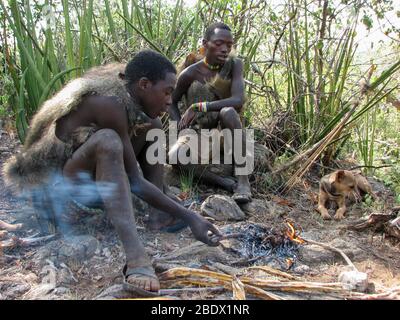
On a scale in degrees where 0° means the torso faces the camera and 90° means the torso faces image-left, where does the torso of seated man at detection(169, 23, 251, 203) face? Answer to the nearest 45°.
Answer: approximately 0°

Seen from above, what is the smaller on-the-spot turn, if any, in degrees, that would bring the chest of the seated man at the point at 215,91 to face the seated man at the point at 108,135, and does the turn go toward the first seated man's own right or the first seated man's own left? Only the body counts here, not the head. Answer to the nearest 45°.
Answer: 0° — they already face them

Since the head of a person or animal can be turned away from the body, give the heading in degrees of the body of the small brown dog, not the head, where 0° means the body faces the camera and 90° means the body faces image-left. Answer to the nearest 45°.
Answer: approximately 45°

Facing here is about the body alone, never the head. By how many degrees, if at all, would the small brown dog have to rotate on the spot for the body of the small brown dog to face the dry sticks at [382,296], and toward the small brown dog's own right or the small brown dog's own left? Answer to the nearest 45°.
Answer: approximately 45° to the small brown dog's own left

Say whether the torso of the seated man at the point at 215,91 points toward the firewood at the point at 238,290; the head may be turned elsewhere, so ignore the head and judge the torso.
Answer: yes
